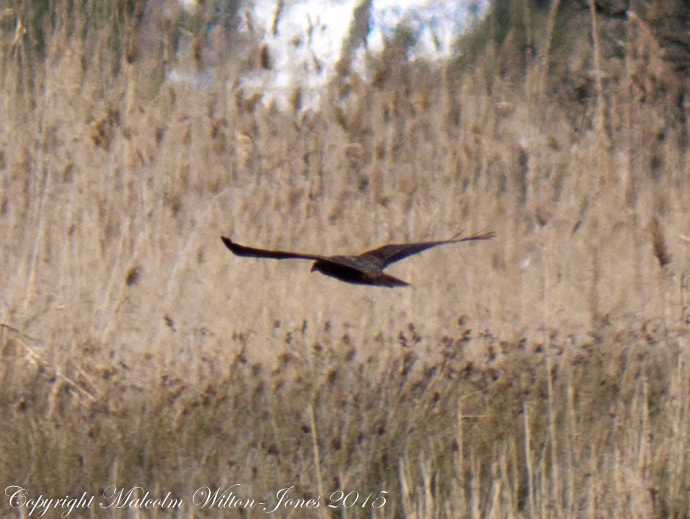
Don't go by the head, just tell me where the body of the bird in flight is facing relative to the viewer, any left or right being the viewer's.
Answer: facing the viewer and to the left of the viewer
